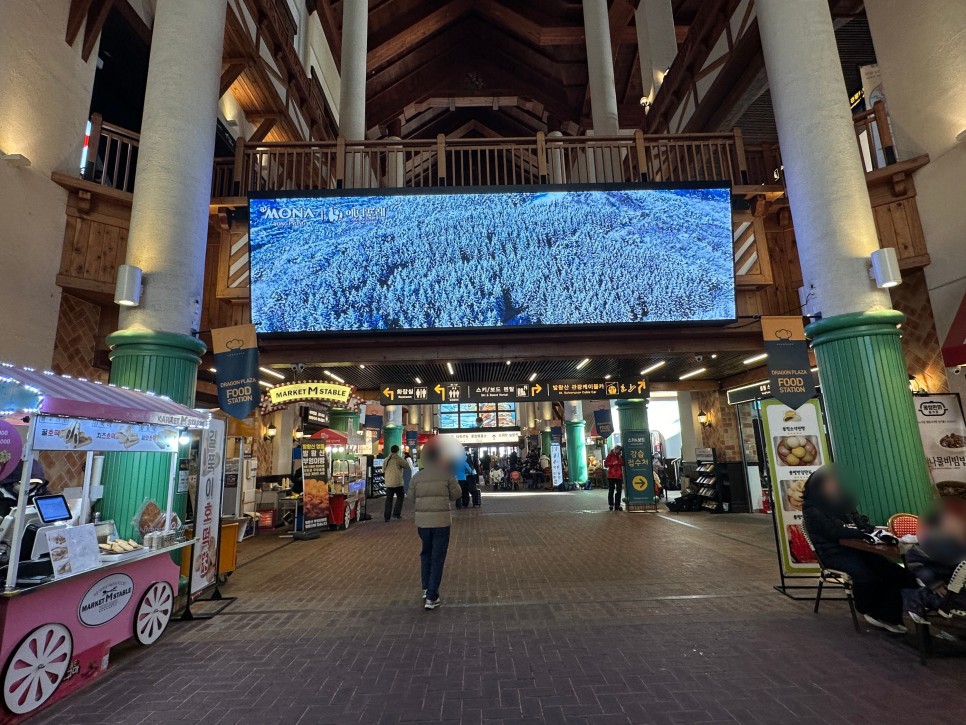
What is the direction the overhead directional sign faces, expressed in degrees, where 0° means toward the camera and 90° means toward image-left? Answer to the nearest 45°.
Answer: approximately 0°

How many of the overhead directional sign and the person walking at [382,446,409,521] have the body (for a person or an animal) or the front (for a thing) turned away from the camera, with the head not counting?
1

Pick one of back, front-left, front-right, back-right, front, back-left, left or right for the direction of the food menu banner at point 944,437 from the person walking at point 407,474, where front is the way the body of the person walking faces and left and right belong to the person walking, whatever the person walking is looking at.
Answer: back-right

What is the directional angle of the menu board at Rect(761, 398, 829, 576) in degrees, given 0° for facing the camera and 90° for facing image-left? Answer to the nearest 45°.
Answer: approximately 0°

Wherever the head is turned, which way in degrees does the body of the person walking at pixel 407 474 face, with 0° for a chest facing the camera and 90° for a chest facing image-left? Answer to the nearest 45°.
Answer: approximately 180°

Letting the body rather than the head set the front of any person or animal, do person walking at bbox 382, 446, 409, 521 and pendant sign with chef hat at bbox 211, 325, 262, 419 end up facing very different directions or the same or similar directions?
very different directions

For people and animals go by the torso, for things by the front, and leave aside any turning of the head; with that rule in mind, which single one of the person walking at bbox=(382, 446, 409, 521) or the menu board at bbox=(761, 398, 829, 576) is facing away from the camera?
the person walking

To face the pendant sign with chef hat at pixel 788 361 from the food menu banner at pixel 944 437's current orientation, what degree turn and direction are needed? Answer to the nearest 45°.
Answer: approximately 45° to its right
